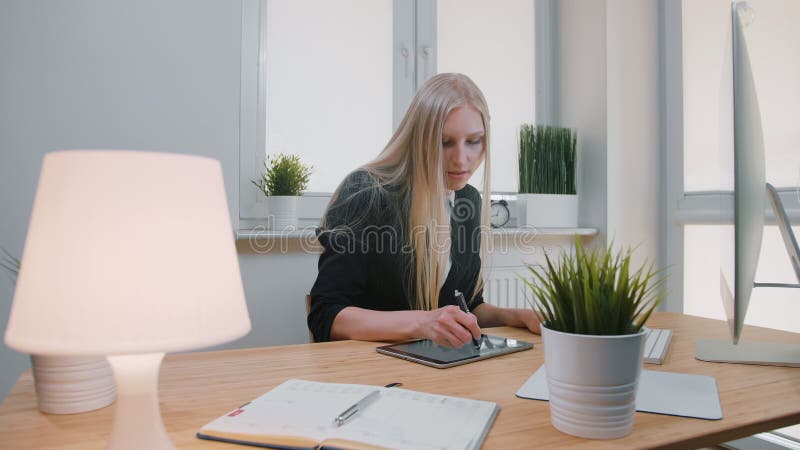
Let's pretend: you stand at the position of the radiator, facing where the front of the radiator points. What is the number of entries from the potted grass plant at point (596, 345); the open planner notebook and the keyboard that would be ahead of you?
3

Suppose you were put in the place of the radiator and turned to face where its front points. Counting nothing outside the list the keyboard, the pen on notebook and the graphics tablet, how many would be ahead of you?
3

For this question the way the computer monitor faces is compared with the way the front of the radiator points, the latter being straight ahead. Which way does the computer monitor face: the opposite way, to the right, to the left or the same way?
to the right

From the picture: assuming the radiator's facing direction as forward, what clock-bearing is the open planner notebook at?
The open planner notebook is roughly at 12 o'clock from the radiator.

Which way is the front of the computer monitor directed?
to the viewer's left

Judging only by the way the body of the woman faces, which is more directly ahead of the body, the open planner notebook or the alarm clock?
the open planner notebook

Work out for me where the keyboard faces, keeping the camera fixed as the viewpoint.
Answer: facing to the left of the viewer

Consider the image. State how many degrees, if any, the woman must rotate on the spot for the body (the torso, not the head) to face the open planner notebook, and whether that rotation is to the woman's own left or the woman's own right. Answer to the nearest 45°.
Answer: approximately 45° to the woman's own right

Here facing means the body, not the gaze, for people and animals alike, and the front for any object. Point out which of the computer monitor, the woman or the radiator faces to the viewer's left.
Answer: the computer monitor
